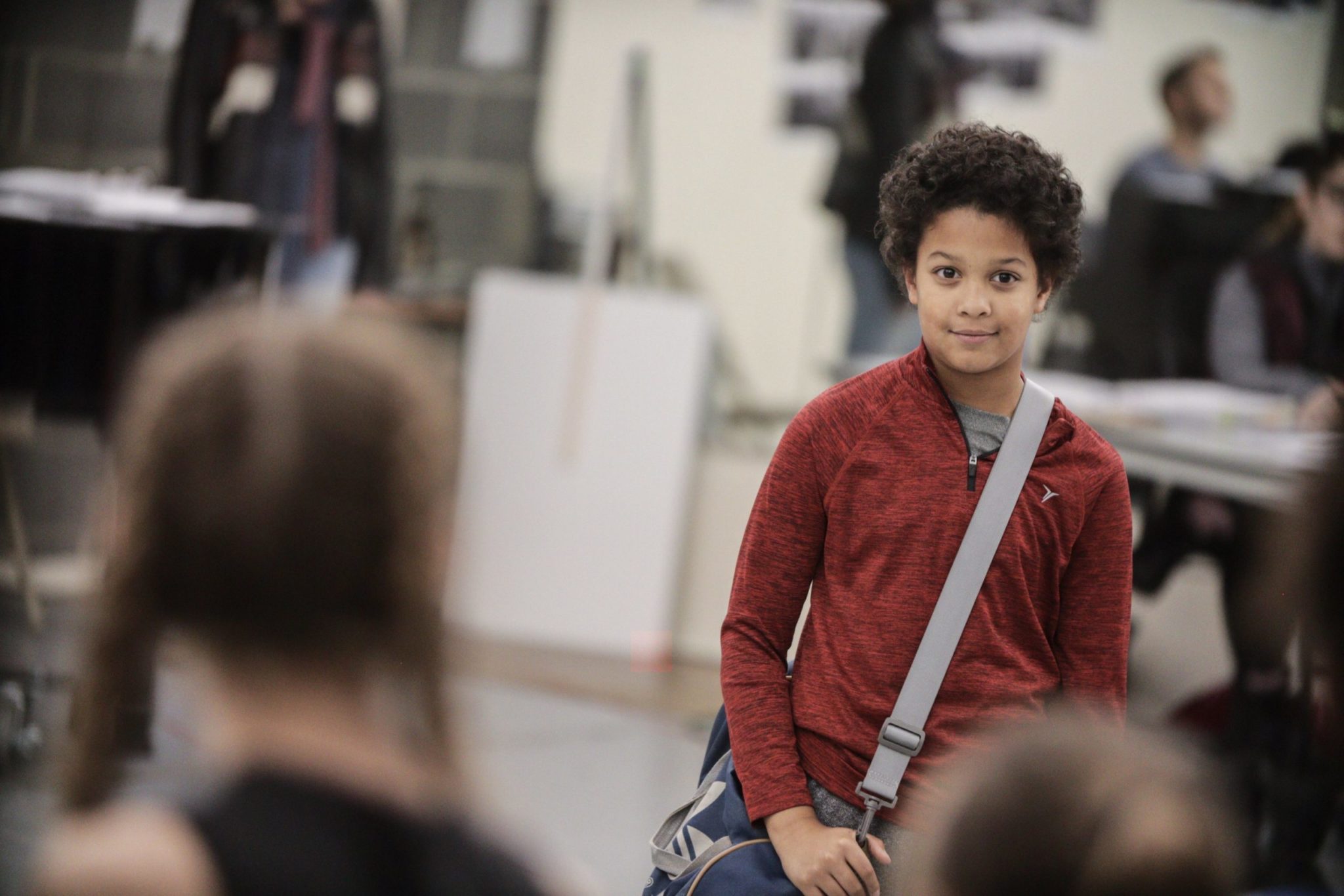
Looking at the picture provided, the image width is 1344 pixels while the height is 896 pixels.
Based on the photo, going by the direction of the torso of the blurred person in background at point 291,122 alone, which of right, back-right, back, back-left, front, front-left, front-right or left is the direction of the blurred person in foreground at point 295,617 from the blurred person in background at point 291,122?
front

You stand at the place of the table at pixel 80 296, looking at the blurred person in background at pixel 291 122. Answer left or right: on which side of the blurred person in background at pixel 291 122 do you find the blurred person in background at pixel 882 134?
right

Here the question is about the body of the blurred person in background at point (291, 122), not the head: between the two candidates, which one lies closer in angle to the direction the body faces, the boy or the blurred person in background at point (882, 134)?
the boy

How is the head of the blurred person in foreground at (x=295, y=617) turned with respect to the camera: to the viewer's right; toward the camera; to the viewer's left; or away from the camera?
away from the camera

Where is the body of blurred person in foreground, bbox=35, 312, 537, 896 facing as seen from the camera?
away from the camera

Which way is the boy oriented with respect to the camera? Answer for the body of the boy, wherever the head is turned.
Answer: toward the camera

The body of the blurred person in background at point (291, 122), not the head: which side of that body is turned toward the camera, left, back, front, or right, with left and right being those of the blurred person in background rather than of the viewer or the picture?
front

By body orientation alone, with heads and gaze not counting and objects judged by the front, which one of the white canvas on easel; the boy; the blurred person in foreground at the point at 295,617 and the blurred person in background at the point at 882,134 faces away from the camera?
the blurred person in foreground at the point at 295,617
